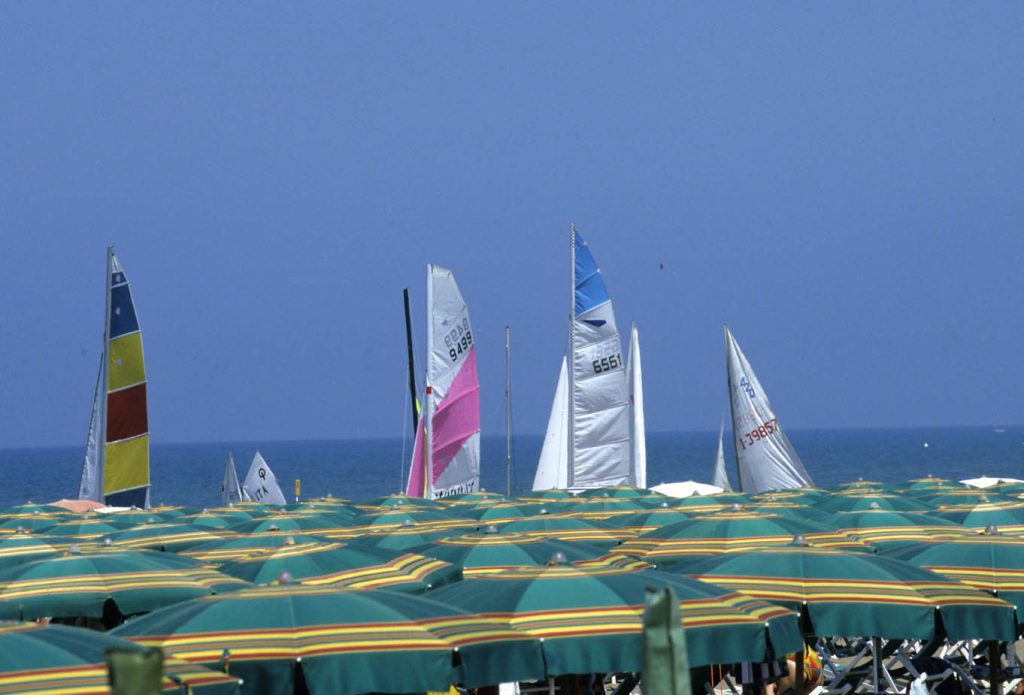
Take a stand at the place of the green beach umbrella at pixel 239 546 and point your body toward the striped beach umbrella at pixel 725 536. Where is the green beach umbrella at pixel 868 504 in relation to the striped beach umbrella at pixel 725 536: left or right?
left

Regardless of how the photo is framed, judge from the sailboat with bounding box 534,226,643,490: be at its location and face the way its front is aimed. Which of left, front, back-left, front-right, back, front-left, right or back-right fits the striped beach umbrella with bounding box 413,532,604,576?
left

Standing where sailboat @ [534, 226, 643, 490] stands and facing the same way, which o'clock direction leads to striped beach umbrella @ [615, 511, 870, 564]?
The striped beach umbrella is roughly at 9 o'clock from the sailboat.

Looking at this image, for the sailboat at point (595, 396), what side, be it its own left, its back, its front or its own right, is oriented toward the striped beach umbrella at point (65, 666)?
left

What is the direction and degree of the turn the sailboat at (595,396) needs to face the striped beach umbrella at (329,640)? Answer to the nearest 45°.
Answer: approximately 90° to its left

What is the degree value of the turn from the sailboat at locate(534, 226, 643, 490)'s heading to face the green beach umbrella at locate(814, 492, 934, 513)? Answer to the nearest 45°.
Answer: approximately 90° to its left

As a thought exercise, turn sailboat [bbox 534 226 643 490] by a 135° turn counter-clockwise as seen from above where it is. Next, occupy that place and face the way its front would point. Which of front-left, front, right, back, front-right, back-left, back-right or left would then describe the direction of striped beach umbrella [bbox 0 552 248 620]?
front-right

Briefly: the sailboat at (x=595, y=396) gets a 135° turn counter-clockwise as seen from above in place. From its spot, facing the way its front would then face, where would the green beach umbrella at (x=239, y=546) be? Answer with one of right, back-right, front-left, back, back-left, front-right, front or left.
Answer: front-right

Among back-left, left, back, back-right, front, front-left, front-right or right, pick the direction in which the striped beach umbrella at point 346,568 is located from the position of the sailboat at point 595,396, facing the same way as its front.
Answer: left

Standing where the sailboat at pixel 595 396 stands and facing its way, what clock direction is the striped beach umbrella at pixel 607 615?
The striped beach umbrella is roughly at 9 o'clock from the sailboat.

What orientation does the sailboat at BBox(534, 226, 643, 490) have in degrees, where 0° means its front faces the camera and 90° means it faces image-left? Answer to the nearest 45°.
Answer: approximately 90°

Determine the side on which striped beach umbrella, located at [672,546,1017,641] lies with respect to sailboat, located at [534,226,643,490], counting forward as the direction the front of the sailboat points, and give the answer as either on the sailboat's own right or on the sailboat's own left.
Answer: on the sailboat's own left

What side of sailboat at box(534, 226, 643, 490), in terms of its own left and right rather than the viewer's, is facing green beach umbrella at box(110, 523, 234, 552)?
left
